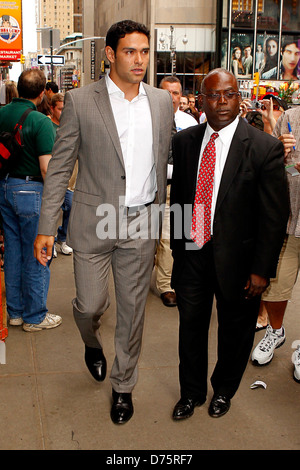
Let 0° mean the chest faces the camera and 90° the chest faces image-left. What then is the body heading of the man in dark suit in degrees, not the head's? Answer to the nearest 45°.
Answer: approximately 45°

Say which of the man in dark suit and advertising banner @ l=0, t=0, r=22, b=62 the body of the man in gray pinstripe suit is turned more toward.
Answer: the man in dark suit

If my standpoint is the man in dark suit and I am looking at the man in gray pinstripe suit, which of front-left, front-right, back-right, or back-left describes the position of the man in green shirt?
front-right

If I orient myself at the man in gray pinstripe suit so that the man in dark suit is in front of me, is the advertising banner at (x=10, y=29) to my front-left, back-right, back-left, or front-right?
back-left

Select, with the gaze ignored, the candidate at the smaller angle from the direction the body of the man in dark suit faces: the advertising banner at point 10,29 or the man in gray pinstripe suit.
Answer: the man in gray pinstripe suit

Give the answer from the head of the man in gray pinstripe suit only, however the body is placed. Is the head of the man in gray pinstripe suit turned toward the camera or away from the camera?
toward the camera

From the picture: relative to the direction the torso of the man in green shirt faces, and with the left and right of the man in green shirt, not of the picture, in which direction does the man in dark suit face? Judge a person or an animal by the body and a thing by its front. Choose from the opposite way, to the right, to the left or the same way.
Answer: the opposite way

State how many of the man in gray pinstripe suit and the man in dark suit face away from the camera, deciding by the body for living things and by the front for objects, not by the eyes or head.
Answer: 0

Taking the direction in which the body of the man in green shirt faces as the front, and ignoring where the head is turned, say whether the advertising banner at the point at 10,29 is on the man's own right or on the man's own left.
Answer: on the man's own left

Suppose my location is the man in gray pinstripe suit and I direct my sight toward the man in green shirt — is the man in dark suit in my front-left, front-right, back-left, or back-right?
back-right

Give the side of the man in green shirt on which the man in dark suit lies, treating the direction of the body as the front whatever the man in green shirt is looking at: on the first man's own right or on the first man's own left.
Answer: on the first man's own right
